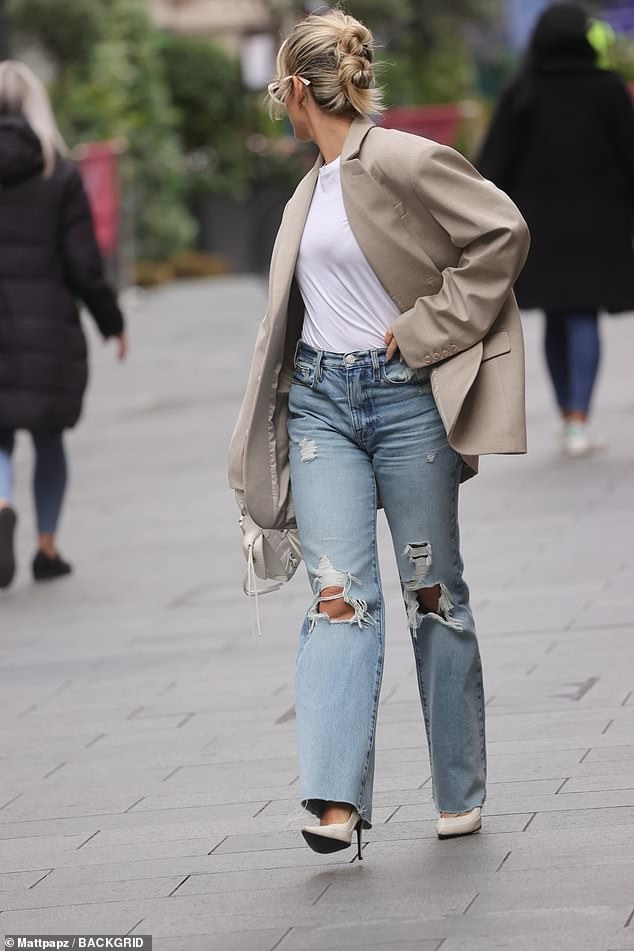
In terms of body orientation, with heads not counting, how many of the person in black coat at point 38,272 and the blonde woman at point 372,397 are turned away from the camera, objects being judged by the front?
1

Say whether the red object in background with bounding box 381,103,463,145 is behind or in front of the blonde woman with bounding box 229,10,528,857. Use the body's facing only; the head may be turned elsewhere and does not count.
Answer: behind

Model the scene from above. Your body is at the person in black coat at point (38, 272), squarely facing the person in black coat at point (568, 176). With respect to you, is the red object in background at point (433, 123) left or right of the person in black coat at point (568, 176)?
left

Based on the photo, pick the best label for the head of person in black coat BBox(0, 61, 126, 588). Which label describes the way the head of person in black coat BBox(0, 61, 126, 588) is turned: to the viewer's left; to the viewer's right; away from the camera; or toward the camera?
away from the camera

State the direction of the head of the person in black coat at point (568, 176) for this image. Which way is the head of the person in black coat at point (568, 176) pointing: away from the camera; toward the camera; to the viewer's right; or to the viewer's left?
away from the camera

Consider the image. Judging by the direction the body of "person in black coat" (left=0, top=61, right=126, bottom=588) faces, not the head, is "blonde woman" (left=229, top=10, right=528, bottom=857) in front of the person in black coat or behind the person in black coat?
behind

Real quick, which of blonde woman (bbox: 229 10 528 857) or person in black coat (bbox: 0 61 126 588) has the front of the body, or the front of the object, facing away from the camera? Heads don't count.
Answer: the person in black coat

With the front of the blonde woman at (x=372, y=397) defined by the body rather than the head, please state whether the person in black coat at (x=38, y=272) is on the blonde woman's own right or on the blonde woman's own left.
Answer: on the blonde woman's own right

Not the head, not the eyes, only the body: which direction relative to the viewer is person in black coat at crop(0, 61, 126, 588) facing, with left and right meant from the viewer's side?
facing away from the viewer

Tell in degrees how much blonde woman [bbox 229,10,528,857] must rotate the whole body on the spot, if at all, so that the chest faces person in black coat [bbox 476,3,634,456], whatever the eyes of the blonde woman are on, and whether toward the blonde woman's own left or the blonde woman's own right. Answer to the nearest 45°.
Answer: approximately 135° to the blonde woman's own right
